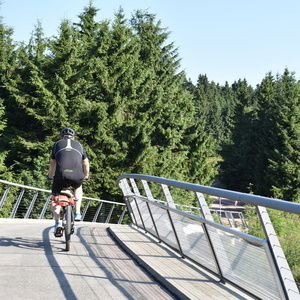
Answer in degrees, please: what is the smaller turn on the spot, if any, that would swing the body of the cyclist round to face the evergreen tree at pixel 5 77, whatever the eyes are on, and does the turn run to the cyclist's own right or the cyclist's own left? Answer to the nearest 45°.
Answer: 0° — they already face it

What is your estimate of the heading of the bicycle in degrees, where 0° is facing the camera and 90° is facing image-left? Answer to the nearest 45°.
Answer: approximately 180°

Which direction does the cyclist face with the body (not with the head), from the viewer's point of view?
away from the camera
